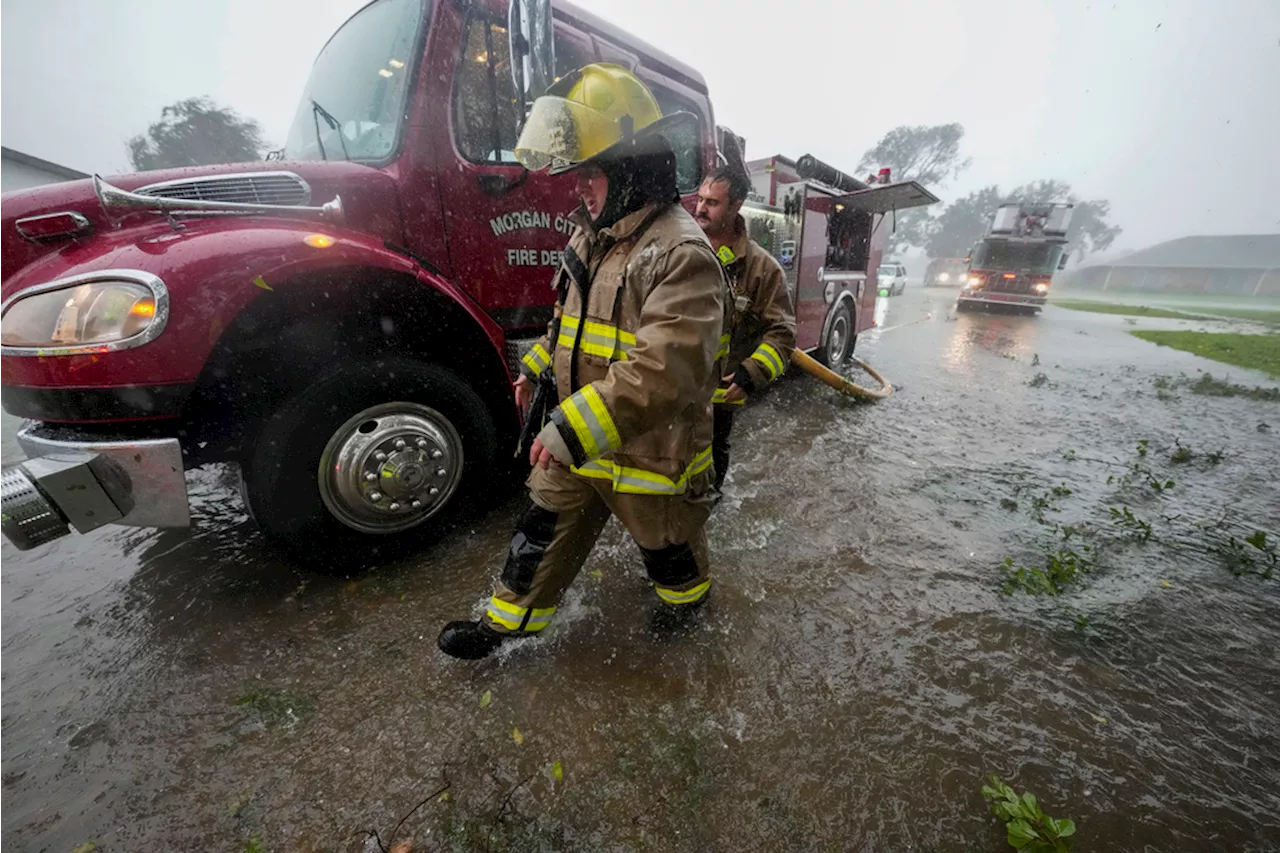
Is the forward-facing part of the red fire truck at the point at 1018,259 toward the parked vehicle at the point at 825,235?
yes

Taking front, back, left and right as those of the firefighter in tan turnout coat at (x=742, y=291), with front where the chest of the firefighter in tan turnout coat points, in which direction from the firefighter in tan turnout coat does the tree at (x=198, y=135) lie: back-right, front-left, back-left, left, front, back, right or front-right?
right

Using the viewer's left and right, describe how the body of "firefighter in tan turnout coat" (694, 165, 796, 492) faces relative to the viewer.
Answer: facing the viewer and to the left of the viewer

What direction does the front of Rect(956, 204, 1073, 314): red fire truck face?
toward the camera

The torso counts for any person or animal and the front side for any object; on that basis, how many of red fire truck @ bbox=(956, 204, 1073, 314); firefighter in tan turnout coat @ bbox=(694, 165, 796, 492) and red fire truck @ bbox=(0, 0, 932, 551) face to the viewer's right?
0

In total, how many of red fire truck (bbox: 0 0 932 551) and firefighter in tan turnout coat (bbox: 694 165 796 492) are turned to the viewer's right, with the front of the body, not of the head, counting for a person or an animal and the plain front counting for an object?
0

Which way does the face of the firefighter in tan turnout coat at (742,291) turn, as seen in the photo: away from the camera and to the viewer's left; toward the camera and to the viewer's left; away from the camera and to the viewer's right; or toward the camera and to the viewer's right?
toward the camera and to the viewer's left

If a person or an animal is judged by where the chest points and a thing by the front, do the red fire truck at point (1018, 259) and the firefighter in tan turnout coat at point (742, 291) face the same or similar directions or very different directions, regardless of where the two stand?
same or similar directions

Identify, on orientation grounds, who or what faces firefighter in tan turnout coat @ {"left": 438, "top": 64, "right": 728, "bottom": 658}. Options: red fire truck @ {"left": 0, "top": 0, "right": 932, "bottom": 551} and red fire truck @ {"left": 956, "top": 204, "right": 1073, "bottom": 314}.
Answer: red fire truck @ {"left": 956, "top": 204, "right": 1073, "bottom": 314}

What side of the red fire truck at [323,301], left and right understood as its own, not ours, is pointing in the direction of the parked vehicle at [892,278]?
back

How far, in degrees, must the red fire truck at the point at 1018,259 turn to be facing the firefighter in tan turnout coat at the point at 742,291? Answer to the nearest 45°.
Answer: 0° — it already faces them

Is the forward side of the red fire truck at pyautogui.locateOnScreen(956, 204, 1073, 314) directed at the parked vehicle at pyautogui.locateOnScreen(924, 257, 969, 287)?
no

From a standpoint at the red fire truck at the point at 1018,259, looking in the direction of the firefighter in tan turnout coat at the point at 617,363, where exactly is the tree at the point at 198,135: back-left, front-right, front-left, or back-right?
front-right

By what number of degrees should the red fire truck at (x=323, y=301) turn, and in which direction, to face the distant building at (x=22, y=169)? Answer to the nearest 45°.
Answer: approximately 90° to its right

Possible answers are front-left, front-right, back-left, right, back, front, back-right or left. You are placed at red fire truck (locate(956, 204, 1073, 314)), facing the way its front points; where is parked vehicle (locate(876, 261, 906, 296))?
back-right

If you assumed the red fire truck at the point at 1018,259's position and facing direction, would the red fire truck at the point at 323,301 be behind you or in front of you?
in front

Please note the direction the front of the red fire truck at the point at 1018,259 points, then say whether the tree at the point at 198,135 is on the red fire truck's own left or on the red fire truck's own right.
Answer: on the red fire truck's own right
